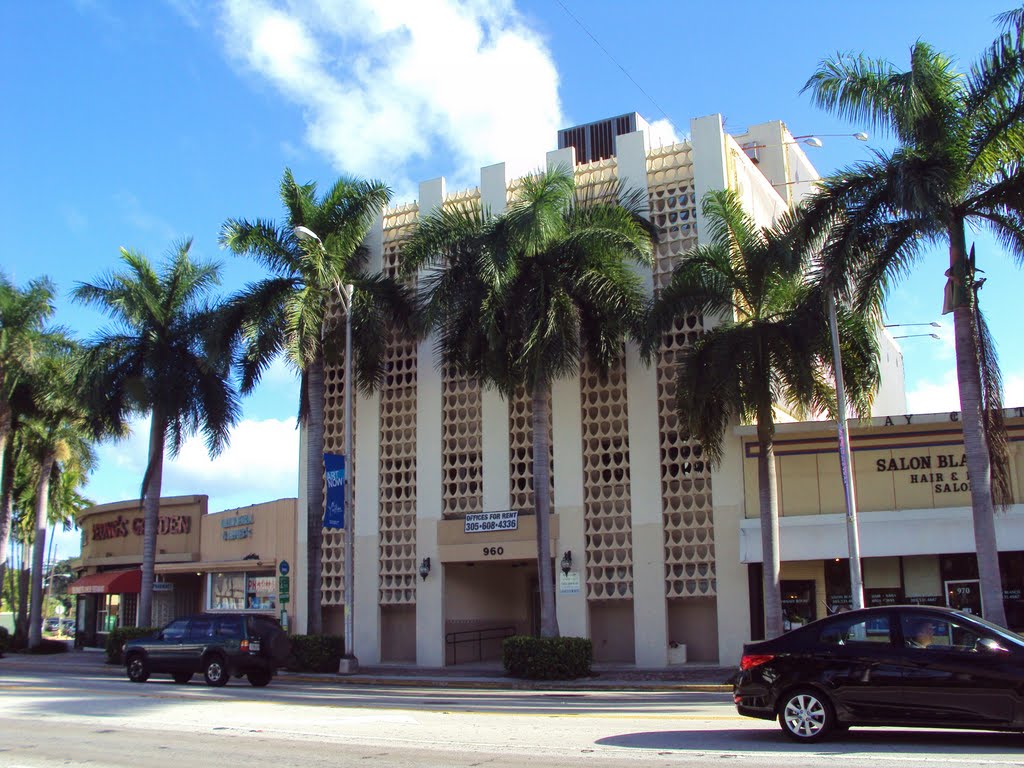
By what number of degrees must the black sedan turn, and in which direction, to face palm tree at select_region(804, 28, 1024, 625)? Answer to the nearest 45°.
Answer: approximately 90° to its left

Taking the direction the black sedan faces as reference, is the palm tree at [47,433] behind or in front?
behind

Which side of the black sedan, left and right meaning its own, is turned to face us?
right

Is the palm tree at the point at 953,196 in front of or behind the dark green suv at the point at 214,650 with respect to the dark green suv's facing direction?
behind

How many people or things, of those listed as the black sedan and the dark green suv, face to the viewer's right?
1

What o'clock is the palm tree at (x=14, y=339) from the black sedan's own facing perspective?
The palm tree is roughly at 7 o'clock from the black sedan.

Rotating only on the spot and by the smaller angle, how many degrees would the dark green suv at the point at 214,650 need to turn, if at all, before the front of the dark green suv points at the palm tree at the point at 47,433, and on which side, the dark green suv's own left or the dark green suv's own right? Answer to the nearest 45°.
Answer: approximately 45° to the dark green suv's own right

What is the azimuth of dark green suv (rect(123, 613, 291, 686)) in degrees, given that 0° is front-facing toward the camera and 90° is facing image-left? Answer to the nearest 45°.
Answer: approximately 135°

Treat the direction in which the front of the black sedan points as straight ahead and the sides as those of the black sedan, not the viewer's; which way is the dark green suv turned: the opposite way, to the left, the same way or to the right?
the opposite way

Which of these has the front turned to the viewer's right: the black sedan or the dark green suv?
the black sedan
